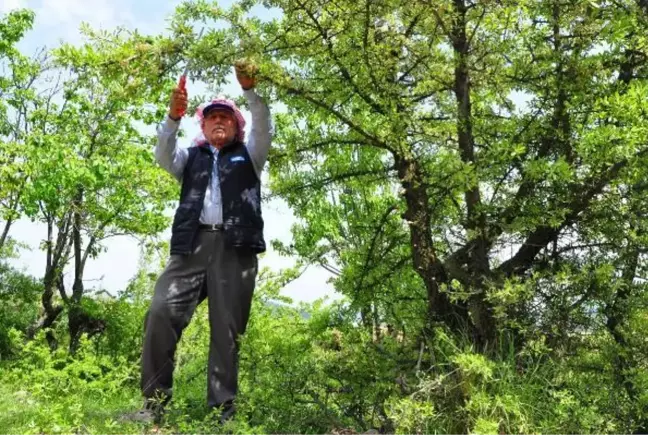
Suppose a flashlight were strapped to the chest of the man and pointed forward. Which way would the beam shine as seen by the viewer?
toward the camera

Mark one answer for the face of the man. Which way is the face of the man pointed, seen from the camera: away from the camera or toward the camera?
toward the camera

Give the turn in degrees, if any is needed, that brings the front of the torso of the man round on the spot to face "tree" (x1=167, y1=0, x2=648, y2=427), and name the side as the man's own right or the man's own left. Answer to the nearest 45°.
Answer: approximately 90° to the man's own left
